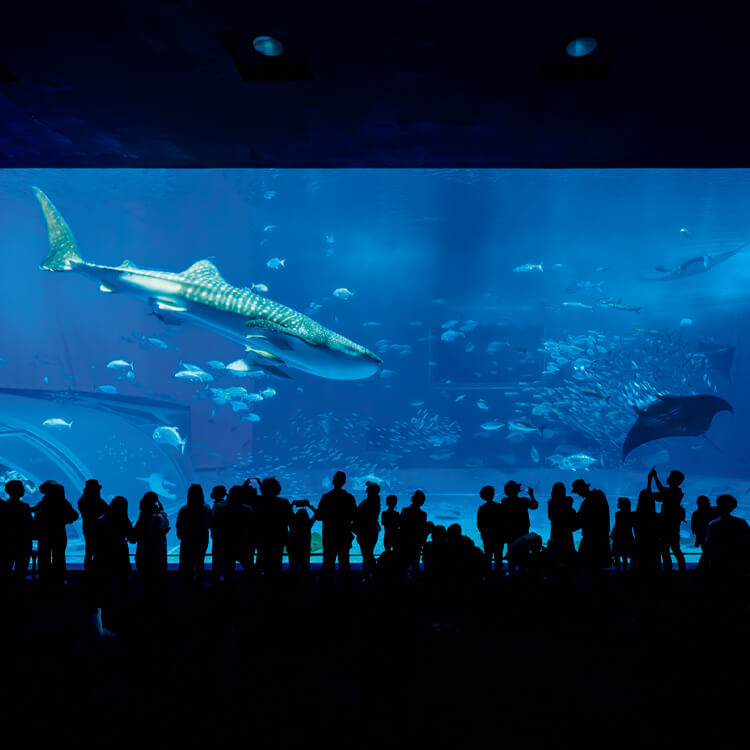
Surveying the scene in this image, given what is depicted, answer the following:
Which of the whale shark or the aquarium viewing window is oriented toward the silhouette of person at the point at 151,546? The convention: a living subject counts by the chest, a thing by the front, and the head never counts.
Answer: the aquarium viewing window

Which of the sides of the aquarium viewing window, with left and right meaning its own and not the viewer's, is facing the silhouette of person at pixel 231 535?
front

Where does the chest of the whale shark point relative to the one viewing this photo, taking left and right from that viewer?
facing to the right of the viewer

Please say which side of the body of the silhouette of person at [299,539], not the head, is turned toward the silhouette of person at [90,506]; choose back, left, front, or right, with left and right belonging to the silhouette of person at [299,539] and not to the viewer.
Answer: left

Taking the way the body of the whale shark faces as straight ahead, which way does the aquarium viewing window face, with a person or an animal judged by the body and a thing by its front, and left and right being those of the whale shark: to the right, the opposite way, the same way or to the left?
to the right

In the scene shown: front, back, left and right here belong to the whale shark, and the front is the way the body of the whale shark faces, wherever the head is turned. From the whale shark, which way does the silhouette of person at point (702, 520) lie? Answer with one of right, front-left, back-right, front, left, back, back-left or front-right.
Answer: front-right

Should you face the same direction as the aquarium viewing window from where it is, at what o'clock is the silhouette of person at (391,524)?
The silhouette of person is roughly at 12 o'clock from the aquarium viewing window.

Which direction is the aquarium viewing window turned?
toward the camera

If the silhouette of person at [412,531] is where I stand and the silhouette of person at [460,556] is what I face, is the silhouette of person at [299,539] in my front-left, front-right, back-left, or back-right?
back-right

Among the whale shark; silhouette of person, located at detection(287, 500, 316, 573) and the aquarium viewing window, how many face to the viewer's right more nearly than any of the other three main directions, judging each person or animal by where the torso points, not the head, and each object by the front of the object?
1

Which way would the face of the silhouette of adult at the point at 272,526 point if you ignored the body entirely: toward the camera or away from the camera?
away from the camera

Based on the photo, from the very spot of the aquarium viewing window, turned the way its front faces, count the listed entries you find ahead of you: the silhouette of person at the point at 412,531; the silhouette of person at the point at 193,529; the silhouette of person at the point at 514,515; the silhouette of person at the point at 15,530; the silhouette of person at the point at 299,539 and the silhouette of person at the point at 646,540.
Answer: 6

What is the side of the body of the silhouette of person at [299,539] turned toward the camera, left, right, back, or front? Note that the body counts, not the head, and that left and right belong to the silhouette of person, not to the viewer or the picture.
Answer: back
